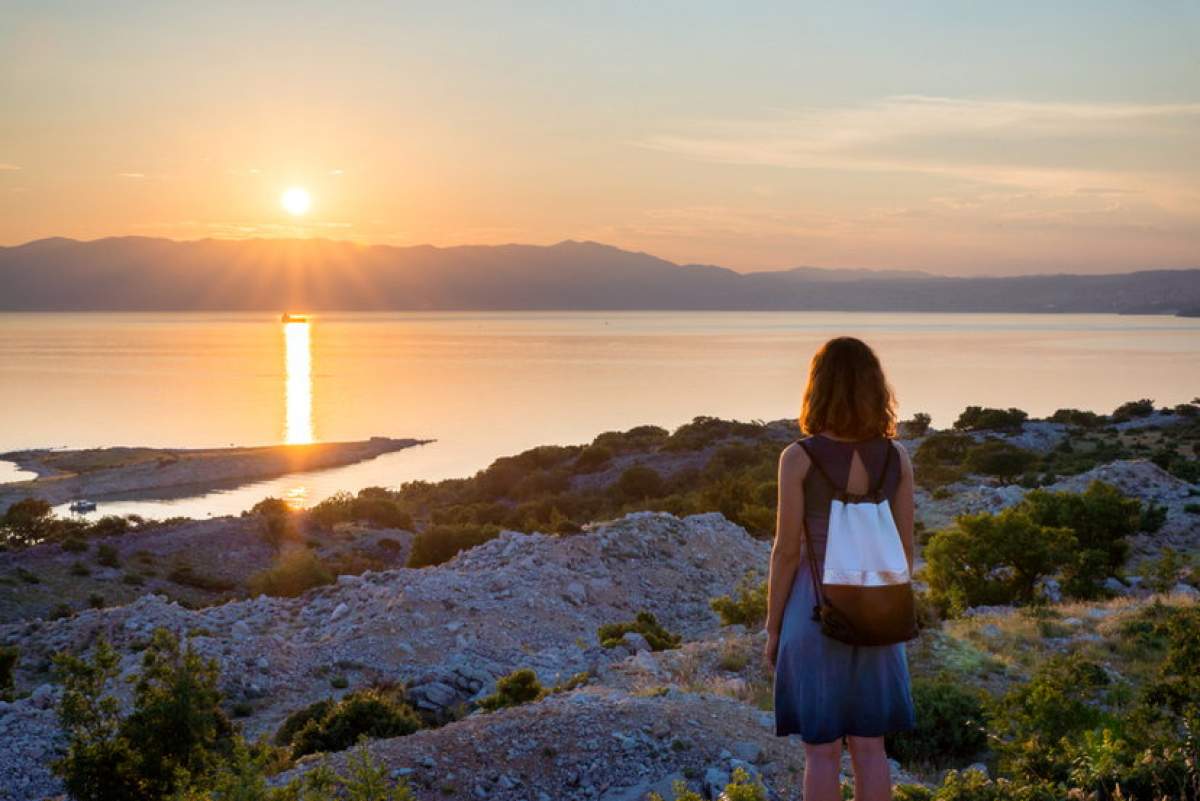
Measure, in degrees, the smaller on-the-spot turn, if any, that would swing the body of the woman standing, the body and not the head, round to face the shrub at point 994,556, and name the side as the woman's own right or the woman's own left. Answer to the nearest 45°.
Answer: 0° — they already face it

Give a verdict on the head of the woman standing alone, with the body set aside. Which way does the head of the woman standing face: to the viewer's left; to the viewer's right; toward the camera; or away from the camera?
away from the camera

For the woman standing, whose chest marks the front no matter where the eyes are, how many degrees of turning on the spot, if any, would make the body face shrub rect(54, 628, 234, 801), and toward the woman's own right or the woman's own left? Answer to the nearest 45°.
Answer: approximately 90° to the woman's own left

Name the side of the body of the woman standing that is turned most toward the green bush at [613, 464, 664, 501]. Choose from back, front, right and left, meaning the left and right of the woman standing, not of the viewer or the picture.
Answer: front

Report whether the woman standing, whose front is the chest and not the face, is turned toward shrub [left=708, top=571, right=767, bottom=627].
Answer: yes

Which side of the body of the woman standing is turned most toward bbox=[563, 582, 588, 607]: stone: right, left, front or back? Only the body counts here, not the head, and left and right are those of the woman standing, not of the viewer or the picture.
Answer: front

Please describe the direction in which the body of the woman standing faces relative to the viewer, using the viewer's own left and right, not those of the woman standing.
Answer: facing away from the viewer
